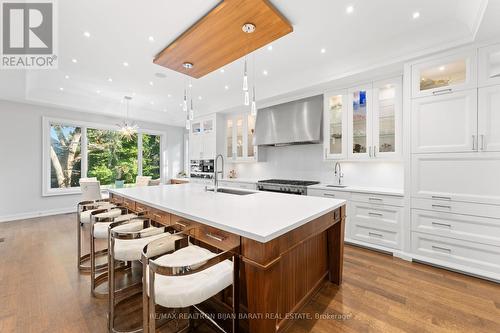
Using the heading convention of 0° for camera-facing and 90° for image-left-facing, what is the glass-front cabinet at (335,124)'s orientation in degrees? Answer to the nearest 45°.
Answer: approximately 0°

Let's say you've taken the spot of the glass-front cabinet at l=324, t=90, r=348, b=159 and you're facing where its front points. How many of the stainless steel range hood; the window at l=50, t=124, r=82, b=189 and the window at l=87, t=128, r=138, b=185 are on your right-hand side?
3

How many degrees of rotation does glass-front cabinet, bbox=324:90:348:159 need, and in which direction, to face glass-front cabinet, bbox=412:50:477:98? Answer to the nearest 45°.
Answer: approximately 45° to its left

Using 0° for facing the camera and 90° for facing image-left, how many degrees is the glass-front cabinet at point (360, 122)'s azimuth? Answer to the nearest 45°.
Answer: approximately 0°

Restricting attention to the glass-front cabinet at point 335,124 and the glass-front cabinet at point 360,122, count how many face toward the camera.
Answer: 2

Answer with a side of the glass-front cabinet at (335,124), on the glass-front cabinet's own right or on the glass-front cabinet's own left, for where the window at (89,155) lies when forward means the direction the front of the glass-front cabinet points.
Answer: on the glass-front cabinet's own right

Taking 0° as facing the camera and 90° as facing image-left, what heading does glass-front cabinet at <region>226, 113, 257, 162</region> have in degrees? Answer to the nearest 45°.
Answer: approximately 45°

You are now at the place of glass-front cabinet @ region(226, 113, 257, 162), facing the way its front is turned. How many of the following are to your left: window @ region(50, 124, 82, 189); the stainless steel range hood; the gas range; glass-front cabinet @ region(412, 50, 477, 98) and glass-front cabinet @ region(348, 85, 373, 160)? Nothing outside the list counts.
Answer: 4

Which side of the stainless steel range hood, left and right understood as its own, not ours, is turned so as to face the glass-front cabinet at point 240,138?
right

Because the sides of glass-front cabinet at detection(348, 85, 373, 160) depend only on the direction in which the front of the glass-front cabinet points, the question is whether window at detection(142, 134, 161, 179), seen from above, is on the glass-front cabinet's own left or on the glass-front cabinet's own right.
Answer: on the glass-front cabinet's own right

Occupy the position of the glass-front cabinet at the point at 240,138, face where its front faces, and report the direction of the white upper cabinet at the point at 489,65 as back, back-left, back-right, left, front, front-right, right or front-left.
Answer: left

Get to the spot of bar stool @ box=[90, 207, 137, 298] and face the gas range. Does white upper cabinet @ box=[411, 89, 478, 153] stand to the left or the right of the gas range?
right

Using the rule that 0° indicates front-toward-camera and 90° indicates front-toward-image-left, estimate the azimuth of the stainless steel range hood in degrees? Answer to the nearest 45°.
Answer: approximately 45°

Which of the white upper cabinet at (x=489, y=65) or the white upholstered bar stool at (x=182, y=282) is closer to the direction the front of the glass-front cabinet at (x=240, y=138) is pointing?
the white upholstered bar stool

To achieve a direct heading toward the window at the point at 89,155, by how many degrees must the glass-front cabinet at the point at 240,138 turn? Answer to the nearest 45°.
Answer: approximately 45° to its right
